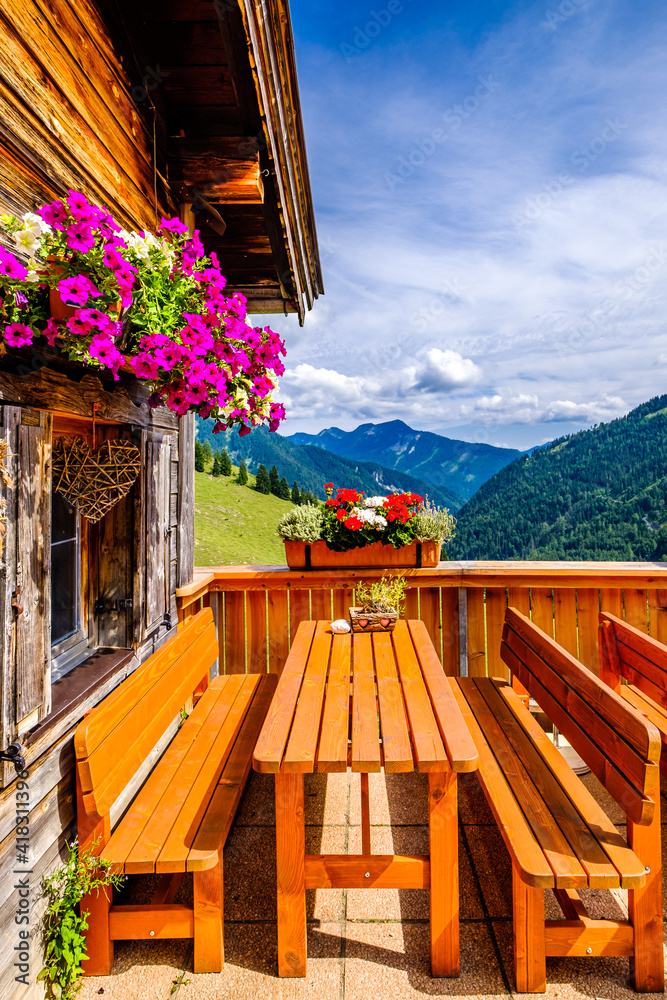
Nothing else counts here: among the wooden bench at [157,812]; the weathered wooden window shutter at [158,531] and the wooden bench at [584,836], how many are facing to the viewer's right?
2

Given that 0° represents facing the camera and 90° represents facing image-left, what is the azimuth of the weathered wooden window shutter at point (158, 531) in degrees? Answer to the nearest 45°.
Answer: approximately 270°

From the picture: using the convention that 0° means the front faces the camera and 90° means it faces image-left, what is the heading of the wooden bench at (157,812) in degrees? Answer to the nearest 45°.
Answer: approximately 270°

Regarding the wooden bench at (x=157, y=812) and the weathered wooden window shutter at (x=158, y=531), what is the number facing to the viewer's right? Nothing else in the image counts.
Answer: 2

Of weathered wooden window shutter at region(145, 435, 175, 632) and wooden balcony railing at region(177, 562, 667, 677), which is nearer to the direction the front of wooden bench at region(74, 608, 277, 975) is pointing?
the wooden balcony railing

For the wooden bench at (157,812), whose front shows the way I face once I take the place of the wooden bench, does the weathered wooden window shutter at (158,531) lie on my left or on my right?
on my left

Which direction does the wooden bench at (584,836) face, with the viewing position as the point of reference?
facing to the left of the viewer

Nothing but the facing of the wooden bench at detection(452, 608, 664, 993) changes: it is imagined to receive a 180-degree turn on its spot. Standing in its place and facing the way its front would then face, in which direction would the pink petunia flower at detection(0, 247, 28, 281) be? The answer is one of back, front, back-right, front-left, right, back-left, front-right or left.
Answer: back-right

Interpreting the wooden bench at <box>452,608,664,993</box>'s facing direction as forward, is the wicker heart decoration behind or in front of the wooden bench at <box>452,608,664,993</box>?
in front

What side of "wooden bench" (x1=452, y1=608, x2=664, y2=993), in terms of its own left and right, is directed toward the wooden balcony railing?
right

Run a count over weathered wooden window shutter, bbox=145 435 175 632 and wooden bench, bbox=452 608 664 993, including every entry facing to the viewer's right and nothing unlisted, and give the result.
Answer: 1
